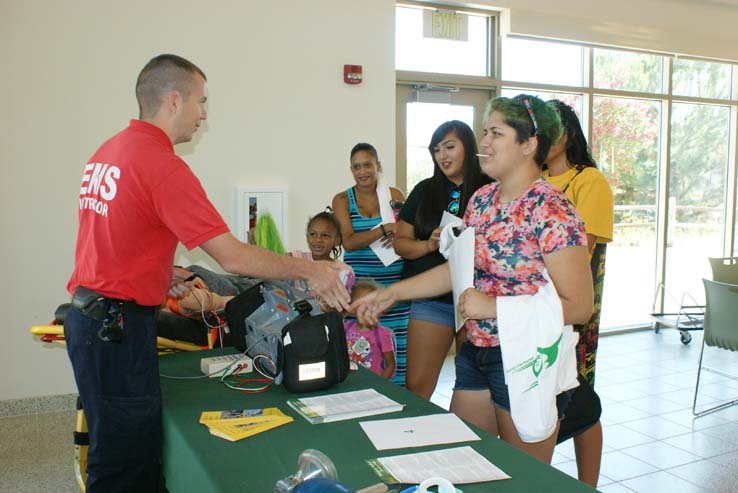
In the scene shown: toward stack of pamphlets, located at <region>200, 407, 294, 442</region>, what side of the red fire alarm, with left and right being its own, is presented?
front

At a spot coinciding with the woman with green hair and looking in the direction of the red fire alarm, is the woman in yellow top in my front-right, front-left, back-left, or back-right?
front-right

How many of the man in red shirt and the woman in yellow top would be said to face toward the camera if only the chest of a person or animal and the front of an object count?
0

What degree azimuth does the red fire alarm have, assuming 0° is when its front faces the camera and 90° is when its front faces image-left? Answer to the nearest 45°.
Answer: approximately 0°

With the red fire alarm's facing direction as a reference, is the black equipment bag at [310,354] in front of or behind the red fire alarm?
in front

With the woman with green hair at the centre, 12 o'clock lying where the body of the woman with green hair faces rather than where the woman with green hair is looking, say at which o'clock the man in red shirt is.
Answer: The man in red shirt is roughly at 1 o'clock from the woman with green hair.

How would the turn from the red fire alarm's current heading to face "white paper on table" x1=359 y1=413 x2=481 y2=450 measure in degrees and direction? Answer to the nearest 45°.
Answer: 0° — it already faces it

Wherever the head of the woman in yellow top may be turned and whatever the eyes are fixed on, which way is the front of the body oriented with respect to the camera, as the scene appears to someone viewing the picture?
to the viewer's left

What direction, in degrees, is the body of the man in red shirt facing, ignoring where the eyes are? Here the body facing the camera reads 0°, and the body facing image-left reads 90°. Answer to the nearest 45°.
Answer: approximately 225°

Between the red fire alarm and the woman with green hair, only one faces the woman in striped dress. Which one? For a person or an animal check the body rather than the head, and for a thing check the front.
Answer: the red fire alarm

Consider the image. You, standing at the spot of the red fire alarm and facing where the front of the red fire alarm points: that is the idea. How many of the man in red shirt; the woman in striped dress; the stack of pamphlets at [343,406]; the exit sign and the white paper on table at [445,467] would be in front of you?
4

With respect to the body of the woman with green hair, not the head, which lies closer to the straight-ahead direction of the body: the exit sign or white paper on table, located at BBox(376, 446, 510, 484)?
the white paper on table

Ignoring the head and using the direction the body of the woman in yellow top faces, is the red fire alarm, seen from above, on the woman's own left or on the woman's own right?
on the woman's own right

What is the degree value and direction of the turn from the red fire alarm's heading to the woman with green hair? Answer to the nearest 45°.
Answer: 0° — it already faces them
